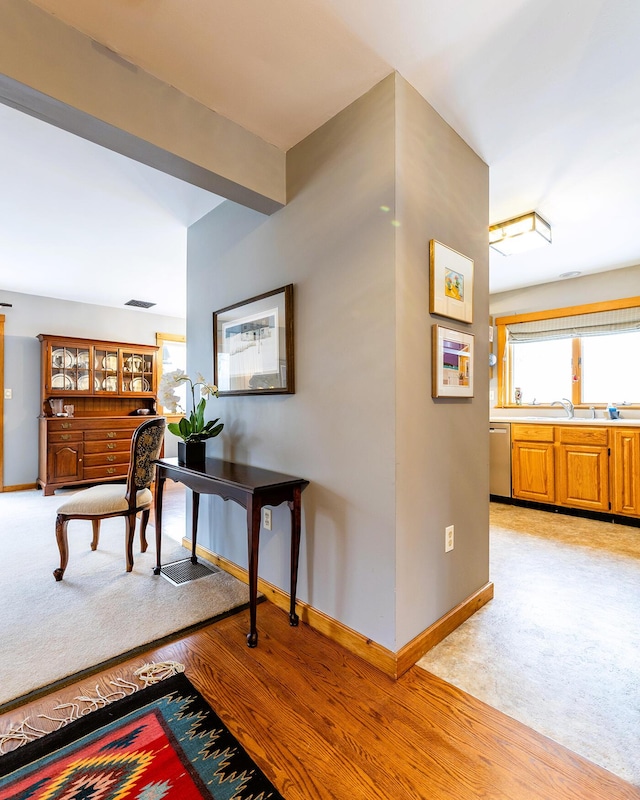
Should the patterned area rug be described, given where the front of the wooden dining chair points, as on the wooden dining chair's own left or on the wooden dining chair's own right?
on the wooden dining chair's own left

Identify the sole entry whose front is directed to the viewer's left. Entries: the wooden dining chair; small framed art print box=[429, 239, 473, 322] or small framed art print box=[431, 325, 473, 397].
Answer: the wooden dining chair

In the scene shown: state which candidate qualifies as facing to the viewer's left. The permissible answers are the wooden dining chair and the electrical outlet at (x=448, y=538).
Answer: the wooden dining chair

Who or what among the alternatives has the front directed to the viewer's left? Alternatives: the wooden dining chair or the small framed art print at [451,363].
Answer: the wooden dining chair

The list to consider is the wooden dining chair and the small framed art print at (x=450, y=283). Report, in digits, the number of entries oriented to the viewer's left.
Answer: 1

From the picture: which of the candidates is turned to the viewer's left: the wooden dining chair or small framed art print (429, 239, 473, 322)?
the wooden dining chair

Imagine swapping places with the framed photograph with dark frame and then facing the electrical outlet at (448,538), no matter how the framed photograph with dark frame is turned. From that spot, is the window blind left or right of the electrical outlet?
left

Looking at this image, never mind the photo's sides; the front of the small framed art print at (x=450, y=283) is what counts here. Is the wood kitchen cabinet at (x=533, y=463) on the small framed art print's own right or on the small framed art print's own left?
on the small framed art print's own left

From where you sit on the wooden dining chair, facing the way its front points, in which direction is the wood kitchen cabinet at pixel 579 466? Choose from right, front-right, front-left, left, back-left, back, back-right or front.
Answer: back

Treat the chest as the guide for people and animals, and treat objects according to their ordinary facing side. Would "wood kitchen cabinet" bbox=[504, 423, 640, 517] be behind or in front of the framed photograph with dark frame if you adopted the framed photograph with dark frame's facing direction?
behind

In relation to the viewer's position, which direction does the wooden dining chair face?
facing to the left of the viewer

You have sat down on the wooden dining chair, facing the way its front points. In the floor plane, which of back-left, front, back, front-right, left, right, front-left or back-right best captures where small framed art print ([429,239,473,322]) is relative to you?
back-left
